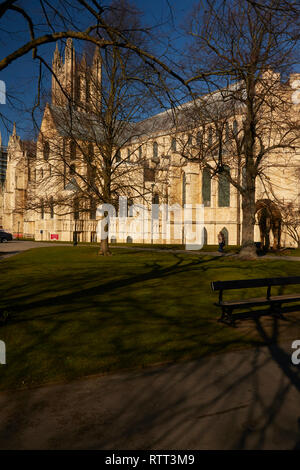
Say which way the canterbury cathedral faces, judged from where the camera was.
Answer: facing the viewer and to the left of the viewer

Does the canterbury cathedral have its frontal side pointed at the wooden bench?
no
